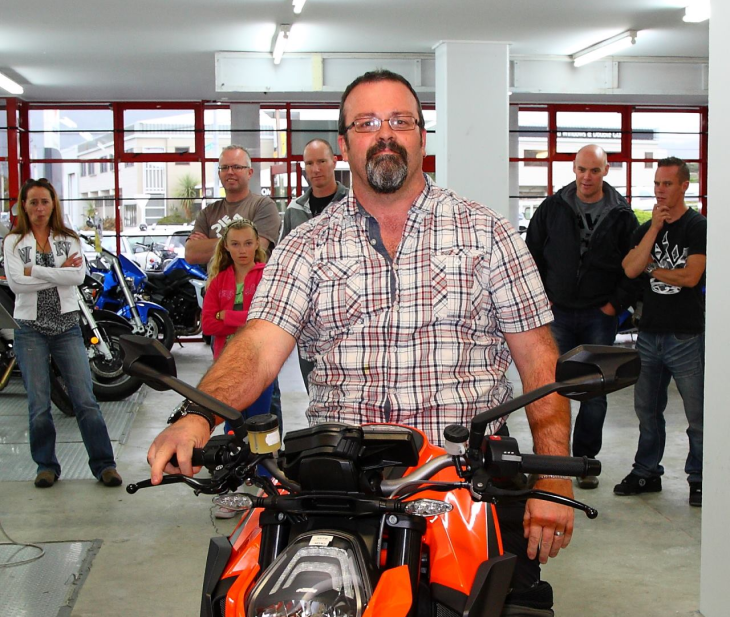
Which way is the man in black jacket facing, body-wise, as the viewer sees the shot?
toward the camera

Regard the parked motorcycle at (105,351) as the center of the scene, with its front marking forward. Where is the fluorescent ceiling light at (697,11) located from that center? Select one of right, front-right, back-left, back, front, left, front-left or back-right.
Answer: front-left

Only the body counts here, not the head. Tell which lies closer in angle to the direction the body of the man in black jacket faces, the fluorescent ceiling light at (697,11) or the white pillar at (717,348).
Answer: the white pillar

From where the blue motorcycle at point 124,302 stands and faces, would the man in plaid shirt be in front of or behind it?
in front

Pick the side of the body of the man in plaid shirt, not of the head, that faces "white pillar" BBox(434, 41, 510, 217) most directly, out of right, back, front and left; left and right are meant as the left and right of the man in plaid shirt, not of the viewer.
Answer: back

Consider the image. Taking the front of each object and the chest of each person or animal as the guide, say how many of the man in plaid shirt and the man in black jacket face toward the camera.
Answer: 2

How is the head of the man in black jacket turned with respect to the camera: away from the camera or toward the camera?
toward the camera

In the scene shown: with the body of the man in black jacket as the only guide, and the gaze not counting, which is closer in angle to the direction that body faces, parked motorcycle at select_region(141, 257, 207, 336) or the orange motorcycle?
the orange motorcycle

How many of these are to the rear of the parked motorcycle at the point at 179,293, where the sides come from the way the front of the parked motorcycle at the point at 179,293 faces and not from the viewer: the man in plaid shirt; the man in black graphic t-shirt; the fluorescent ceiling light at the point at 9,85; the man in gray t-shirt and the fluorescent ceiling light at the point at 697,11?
1

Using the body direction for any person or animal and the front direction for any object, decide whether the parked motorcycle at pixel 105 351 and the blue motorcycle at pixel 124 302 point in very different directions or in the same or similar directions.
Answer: same or similar directions

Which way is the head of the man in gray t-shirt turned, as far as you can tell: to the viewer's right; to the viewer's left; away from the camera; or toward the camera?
toward the camera

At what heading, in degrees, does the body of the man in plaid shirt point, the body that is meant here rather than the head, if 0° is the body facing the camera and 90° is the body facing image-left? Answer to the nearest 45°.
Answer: approximately 0°
